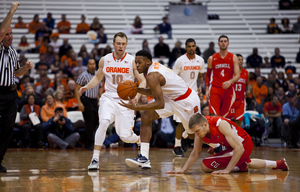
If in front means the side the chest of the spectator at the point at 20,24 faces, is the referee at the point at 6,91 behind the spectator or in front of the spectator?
in front

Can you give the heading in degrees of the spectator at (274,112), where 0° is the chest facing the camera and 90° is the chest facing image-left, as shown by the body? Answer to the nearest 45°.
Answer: approximately 0°

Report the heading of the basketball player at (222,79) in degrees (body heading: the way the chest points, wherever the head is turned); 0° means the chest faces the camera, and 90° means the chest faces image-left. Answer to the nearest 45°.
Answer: approximately 0°

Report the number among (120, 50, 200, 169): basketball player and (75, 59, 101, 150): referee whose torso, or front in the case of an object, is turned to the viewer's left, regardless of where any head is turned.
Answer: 1

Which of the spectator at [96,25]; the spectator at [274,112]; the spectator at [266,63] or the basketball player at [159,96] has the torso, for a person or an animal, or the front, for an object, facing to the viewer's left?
the basketball player

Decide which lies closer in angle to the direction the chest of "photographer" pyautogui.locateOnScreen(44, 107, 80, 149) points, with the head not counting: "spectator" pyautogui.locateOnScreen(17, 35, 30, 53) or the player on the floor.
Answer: the player on the floor

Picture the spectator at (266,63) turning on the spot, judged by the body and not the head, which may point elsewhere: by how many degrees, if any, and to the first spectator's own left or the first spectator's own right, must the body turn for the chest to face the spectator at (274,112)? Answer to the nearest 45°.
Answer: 0° — they already face them

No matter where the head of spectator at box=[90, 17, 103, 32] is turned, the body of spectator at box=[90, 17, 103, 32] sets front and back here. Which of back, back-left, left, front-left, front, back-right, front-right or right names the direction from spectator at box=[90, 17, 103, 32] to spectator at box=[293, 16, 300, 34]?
left

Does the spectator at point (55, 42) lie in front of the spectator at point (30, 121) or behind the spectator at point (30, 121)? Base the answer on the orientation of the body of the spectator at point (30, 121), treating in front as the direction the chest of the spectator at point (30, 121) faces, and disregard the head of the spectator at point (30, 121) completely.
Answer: behind

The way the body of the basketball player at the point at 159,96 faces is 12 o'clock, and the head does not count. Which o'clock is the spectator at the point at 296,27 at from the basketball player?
The spectator is roughly at 4 o'clock from the basketball player.

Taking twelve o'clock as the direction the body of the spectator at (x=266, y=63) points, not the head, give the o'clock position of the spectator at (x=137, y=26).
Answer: the spectator at (x=137, y=26) is roughly at 3 o'clock from the spectator at (x=266, y=63).
